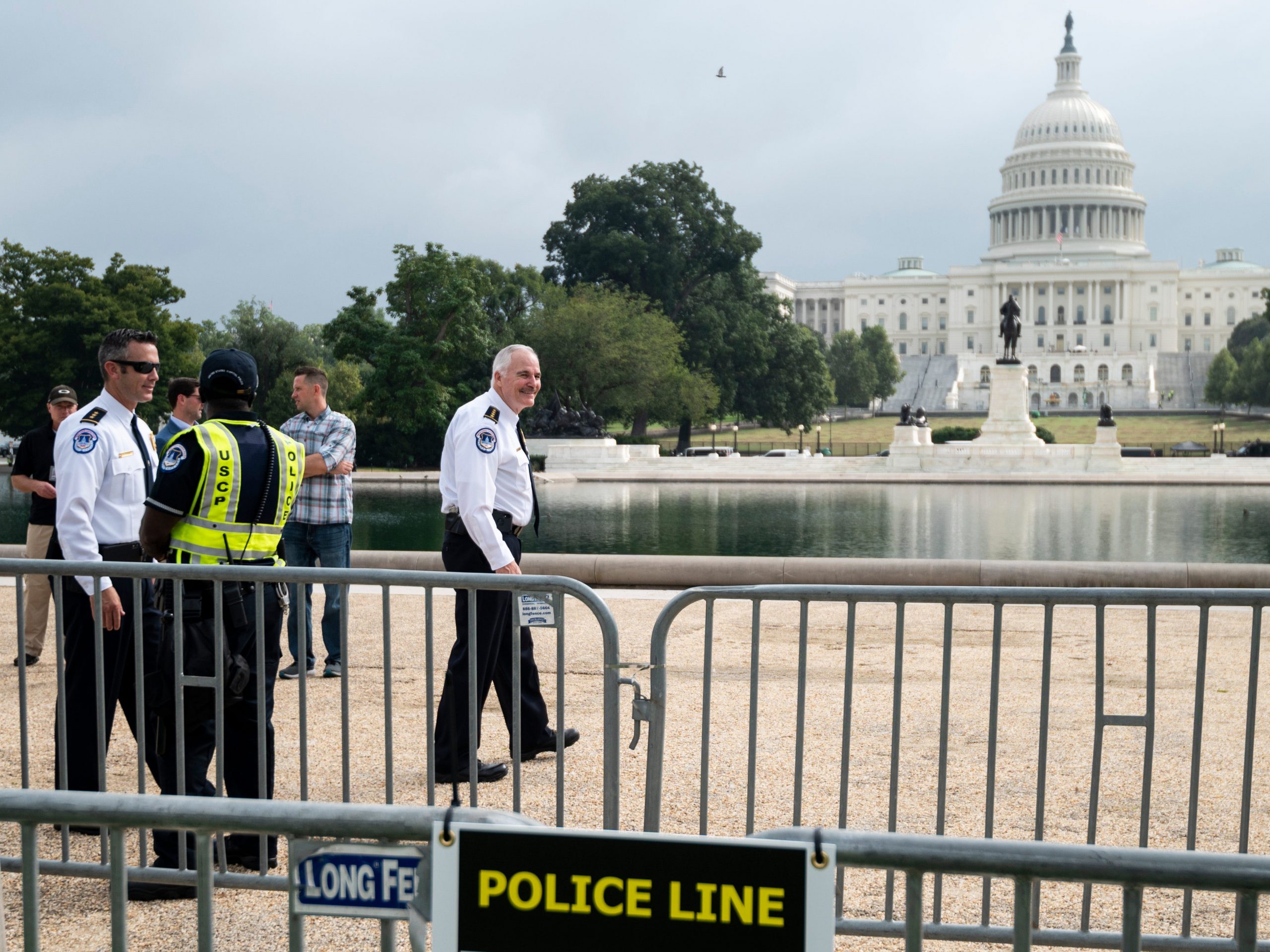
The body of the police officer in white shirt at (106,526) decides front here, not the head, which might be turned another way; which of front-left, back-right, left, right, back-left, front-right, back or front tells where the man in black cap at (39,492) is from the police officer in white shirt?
back-left

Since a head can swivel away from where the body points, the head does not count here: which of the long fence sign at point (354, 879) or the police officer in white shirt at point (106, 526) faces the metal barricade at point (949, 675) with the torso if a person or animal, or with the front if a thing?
the police officer in white shirt

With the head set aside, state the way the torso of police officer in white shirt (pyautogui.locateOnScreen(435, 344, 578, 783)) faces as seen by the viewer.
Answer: to the viewer's right

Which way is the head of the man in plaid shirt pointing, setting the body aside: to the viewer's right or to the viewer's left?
to the viewer's left

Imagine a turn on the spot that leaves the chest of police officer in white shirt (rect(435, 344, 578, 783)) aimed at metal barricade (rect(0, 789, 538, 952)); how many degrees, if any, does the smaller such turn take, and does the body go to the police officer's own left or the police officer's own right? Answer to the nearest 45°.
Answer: approximately 90° to the police officer's own right

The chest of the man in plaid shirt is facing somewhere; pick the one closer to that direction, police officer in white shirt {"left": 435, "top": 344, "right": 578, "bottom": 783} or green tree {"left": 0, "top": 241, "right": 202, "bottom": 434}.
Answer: the police officer in white shirt

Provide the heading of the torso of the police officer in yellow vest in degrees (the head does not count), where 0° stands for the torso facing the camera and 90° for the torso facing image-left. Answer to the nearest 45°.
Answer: approximately 135°

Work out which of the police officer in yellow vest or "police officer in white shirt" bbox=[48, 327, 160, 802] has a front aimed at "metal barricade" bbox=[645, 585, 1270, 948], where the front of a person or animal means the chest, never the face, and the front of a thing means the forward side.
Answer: the police officer in white shirt

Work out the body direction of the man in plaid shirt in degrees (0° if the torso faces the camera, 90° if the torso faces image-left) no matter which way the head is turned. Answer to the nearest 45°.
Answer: approximately 45°

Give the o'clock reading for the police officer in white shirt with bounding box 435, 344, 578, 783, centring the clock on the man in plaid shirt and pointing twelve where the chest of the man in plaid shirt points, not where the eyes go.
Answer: The police officer in white shirt is roughly at 10 o'clock from the man in plaid shirt.

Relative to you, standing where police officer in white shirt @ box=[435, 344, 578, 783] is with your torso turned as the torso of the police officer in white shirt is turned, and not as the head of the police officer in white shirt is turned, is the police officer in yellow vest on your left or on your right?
on your right

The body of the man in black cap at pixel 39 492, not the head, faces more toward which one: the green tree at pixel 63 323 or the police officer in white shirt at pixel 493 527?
the police officer in white shirt

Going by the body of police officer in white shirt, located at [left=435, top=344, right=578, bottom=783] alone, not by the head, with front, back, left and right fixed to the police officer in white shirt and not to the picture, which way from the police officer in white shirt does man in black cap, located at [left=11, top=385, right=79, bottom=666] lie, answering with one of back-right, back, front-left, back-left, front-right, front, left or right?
back-left

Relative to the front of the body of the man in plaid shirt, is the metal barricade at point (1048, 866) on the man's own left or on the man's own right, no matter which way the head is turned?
on the man's own left
